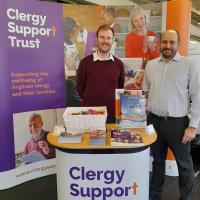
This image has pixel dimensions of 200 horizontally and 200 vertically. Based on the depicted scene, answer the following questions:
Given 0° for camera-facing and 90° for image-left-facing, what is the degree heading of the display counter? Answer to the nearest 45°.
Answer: approximately 0°

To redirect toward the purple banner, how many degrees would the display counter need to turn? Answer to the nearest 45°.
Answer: approximately 135° to its right

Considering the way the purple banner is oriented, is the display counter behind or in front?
in front

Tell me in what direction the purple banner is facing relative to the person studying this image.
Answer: facing the viewer and to the right of the viewer

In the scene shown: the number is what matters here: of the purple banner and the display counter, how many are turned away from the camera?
0
